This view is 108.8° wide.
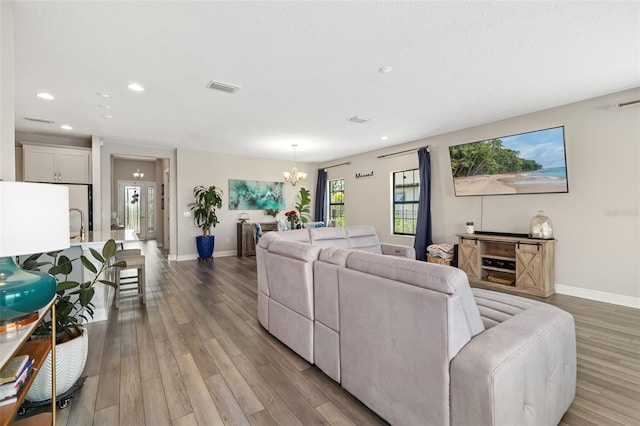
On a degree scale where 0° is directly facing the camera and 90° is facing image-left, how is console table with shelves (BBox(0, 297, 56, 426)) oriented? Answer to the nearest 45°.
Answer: approximately 270°

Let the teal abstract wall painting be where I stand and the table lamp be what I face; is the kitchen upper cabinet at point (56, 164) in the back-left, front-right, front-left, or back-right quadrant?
front-right

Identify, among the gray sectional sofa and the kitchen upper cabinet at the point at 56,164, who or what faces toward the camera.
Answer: the kitchen upper cabinet

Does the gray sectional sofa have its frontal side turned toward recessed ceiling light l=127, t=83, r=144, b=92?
no

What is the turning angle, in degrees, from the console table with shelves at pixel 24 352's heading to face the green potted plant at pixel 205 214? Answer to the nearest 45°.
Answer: approximately 45° to its left

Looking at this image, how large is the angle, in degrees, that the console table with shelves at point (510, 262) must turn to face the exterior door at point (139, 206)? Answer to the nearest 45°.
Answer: approximately 45° to its right

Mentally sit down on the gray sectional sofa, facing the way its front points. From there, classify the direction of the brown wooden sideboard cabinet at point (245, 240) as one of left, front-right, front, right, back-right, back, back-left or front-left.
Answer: left

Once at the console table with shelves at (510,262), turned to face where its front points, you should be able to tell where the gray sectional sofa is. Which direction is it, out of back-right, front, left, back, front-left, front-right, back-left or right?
front-left

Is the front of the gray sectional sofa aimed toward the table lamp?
no

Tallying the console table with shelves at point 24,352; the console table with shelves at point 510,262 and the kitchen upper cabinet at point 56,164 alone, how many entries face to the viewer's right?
1

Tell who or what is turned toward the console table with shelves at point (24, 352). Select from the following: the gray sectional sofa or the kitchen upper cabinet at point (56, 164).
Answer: the kitchen upper cabinet

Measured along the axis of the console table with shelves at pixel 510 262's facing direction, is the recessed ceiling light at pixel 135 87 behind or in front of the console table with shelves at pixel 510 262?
in front

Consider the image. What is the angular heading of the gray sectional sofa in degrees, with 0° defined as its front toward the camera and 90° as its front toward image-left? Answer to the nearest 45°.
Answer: approximately 225°

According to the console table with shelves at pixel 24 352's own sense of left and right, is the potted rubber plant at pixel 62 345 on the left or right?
on its left

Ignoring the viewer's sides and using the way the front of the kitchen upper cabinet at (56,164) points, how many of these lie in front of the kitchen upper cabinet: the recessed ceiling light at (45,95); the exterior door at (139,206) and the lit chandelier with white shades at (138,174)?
1

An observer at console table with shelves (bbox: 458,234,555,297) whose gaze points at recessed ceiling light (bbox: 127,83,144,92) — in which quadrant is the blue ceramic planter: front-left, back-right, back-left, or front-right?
front-right

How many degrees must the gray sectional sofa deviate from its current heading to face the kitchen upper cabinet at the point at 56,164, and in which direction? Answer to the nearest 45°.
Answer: approximately 135° to its left

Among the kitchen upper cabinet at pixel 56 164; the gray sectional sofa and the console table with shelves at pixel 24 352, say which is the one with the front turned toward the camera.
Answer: the kitchen upper cabinet

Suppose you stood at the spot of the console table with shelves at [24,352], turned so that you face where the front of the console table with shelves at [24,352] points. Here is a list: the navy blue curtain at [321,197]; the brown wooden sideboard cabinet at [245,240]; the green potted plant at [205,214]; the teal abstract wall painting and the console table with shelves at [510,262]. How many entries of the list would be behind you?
0

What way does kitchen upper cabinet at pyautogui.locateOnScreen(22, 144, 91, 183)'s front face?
toward the camera
